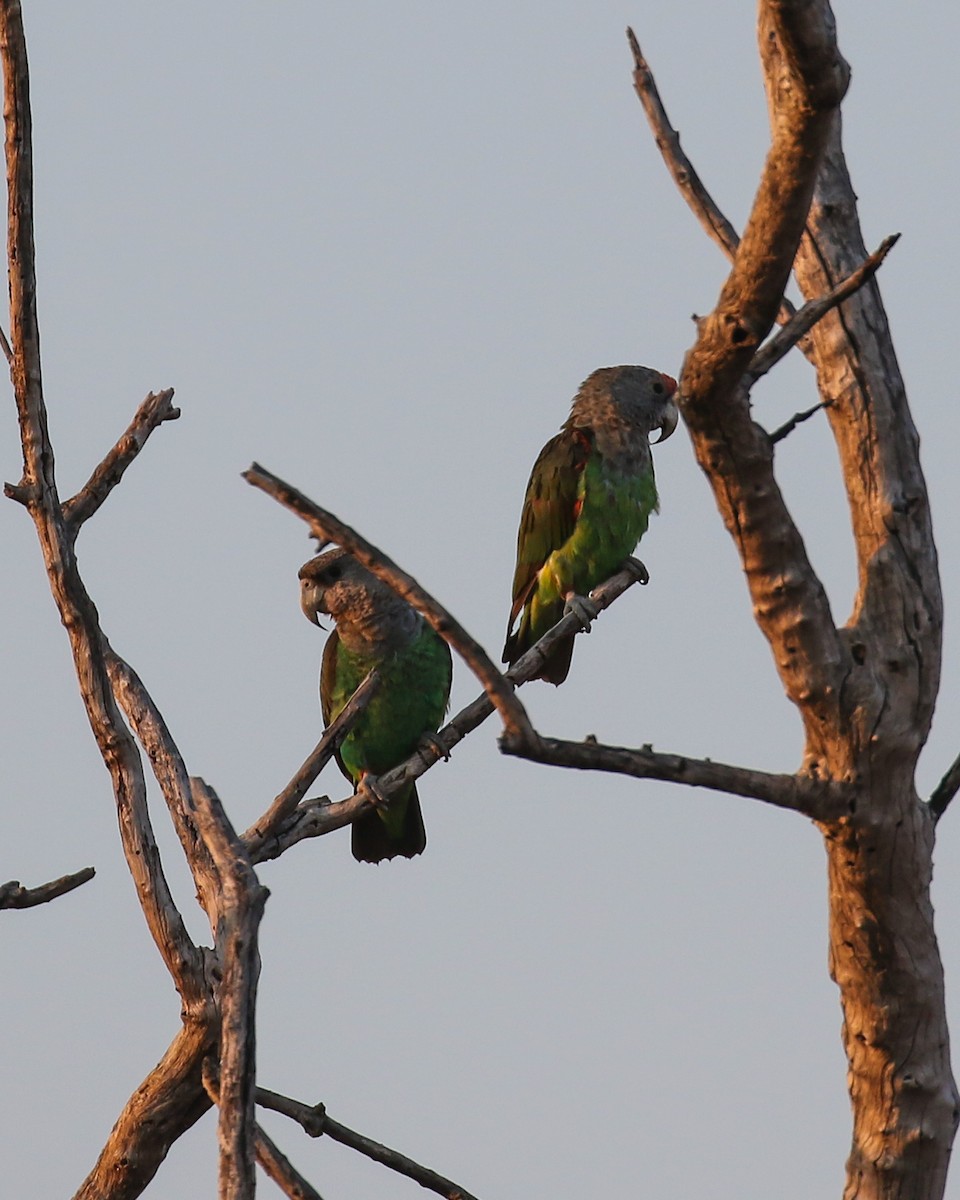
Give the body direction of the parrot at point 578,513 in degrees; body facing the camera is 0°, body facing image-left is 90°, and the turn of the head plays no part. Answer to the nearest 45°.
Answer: approximately 270°

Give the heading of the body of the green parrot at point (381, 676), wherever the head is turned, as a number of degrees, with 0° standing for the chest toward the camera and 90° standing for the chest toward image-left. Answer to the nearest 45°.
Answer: approximately 0°
